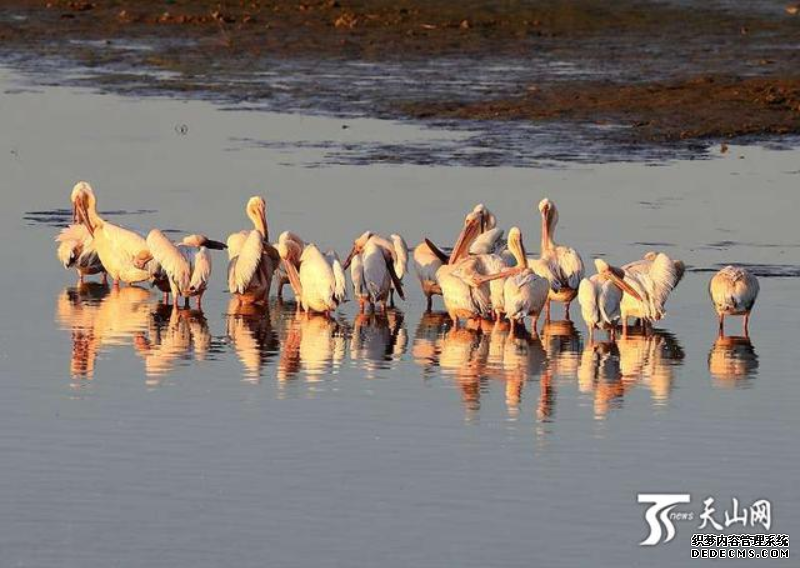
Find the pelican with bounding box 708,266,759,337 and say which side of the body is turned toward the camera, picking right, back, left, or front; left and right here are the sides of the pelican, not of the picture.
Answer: back

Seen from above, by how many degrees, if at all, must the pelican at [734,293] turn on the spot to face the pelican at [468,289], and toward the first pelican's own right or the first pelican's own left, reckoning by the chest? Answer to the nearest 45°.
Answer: approximately 90° to the first pelican's own left

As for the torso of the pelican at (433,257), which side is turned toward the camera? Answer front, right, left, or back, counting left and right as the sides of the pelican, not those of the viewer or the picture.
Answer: left

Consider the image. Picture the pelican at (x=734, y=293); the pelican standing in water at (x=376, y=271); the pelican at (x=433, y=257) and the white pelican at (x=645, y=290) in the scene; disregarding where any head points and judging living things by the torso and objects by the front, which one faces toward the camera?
the pelican standing in water

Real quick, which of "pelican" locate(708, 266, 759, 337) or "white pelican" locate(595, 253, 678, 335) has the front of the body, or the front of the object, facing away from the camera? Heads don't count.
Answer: the pelican

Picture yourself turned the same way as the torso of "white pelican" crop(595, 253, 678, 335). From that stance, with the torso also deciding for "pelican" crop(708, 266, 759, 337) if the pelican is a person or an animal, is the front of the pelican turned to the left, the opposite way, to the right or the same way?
to the right

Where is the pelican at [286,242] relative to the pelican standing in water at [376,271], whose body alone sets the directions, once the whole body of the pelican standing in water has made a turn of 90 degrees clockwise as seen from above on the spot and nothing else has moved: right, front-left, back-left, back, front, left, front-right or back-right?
back

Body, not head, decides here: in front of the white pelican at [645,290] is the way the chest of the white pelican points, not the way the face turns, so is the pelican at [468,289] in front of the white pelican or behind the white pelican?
in front

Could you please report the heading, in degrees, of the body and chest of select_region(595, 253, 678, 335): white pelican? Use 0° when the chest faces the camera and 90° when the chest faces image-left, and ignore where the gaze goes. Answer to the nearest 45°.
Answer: approximately 90°
